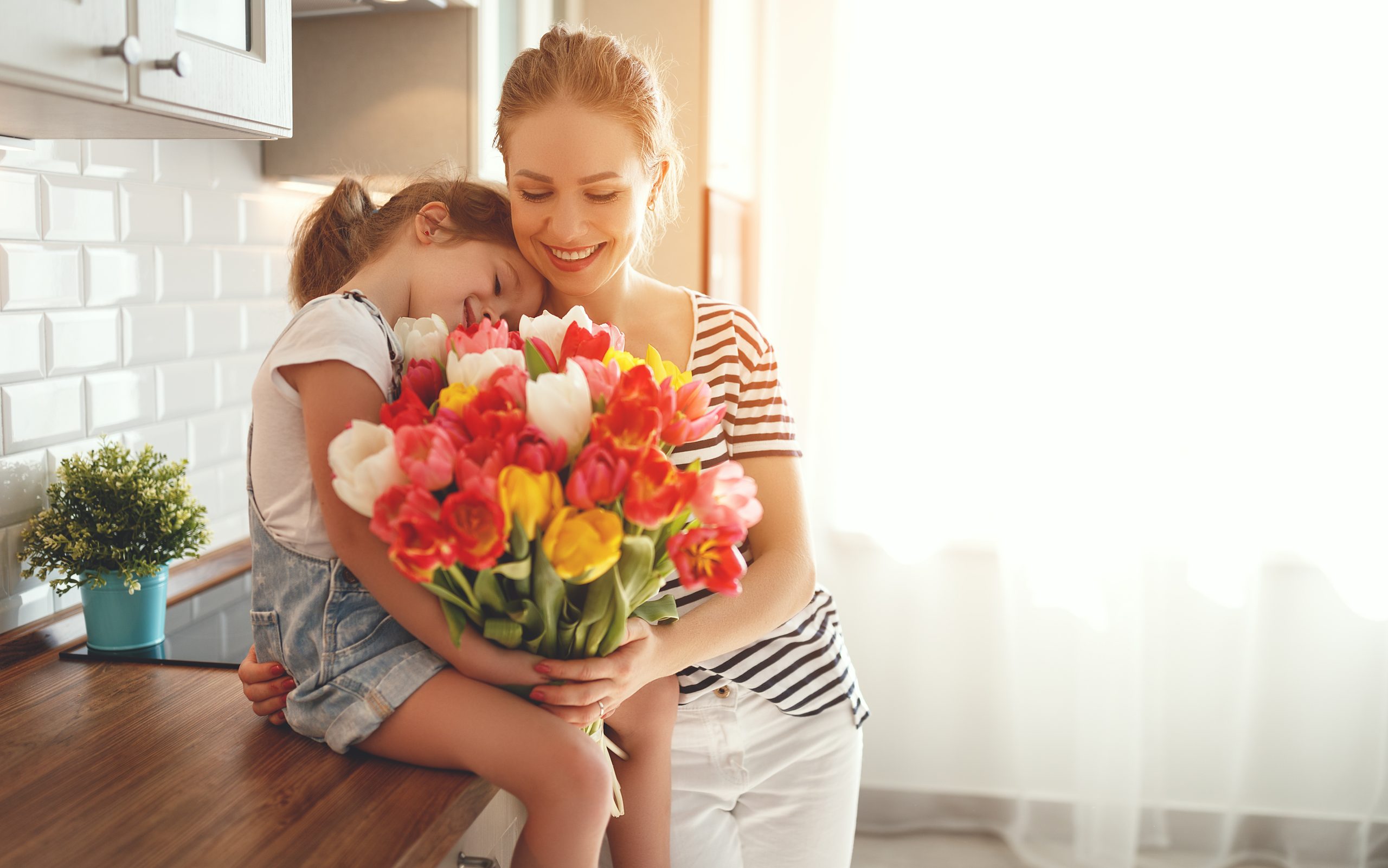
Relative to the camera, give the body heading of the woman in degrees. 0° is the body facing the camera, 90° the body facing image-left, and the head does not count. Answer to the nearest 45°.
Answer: approximately 45°

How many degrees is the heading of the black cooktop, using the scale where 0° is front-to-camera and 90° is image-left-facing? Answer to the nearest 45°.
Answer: approximately 315°

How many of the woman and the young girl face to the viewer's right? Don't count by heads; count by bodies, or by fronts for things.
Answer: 1

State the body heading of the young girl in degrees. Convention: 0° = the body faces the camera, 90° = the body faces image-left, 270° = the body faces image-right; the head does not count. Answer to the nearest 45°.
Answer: approximately 270°
